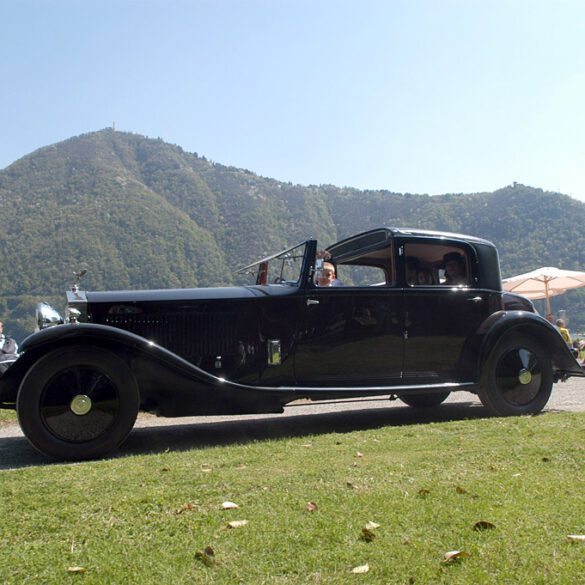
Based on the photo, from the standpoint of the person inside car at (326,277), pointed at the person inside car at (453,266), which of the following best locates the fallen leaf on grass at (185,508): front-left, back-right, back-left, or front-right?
back-right

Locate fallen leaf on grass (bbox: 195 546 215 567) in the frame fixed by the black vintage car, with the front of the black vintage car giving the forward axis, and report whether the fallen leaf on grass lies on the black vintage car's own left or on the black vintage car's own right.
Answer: on the black vintage car's own left

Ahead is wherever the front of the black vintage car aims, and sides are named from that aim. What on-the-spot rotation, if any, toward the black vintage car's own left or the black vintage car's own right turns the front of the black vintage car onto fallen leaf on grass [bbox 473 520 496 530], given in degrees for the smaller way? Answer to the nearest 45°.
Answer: approximately 90° to the black vintage car's own left

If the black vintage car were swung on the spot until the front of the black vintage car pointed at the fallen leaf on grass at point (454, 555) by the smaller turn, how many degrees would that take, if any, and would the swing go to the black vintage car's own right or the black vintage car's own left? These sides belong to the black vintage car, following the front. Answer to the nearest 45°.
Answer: approximately 90° to the black vintage car's own left

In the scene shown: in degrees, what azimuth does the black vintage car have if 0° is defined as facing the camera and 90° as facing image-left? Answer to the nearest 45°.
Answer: approximately 90°

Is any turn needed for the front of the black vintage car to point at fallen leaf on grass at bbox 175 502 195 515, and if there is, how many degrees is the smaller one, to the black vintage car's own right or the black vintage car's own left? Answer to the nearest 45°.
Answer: approximately 90° to the black vintage car's own left
